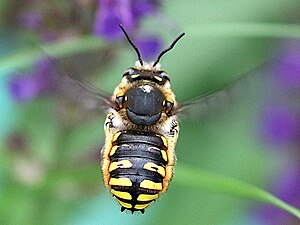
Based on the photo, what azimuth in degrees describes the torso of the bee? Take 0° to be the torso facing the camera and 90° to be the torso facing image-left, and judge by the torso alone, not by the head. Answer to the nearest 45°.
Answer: approximately 180°

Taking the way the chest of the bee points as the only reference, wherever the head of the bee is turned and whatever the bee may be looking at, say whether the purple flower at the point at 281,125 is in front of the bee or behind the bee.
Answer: in front

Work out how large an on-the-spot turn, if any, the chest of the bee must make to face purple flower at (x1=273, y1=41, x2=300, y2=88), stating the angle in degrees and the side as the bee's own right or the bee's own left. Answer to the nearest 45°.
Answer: approximately 45° to the bee's own right
